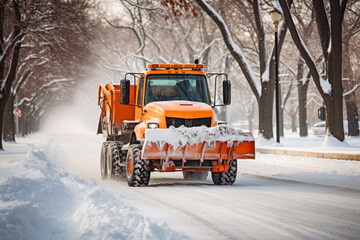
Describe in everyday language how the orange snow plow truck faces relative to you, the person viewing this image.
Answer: facing the viewer and to the right of the viewer
